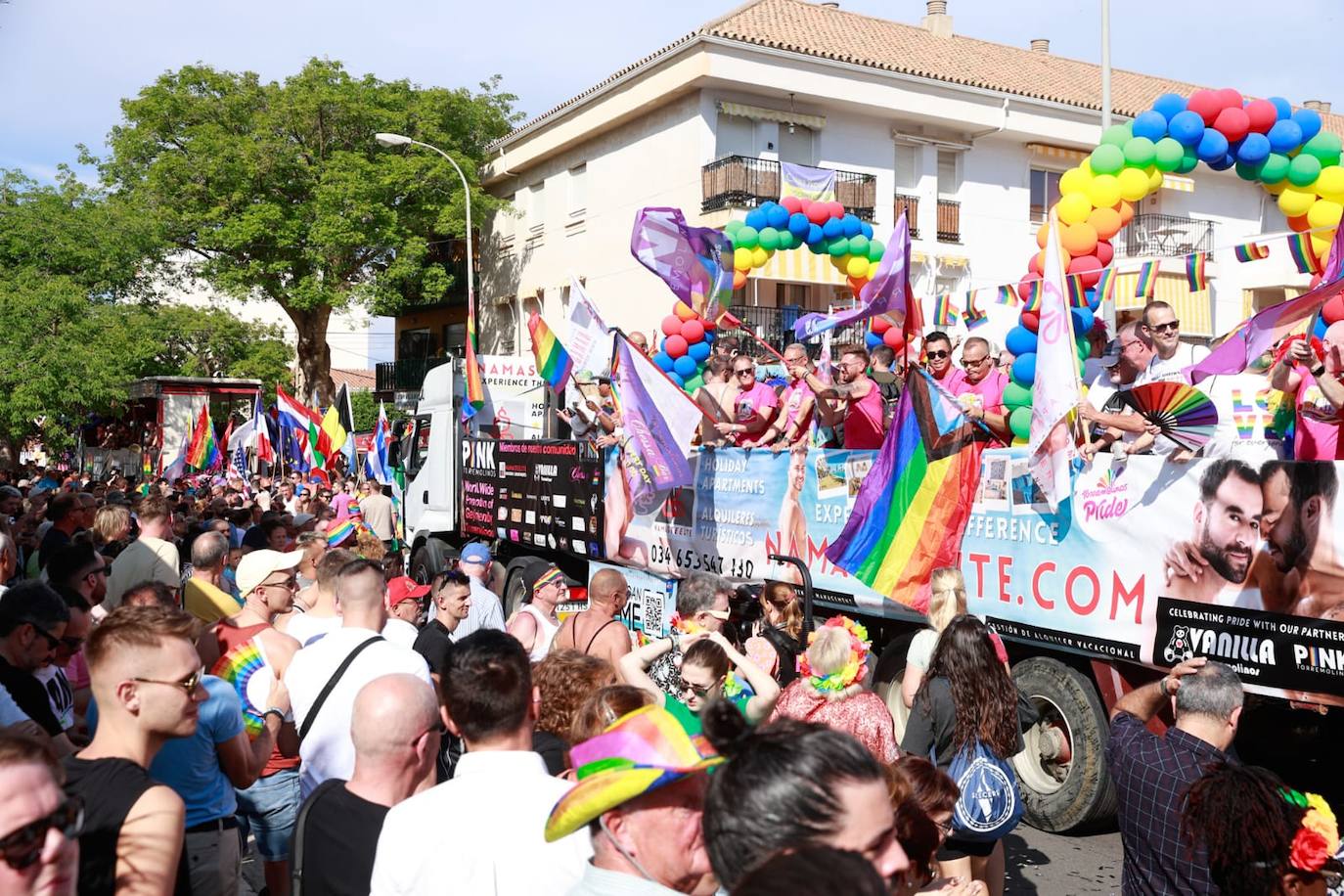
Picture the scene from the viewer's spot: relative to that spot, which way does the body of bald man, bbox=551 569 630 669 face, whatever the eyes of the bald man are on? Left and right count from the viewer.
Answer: facing away from the viewer and to the right of the viewer

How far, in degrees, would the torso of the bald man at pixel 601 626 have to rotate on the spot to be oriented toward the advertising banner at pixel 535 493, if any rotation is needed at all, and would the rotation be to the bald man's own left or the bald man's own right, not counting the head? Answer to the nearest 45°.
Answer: approximately 45° to the bald man's own left

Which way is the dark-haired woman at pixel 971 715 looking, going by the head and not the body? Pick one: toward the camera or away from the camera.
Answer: away from the camera

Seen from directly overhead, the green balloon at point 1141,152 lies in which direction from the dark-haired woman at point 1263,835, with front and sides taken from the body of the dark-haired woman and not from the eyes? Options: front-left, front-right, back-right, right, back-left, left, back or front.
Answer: front-left

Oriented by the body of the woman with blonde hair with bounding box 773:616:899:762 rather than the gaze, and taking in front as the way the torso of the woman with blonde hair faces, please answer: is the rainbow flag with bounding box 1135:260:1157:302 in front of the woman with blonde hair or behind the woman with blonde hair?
in front

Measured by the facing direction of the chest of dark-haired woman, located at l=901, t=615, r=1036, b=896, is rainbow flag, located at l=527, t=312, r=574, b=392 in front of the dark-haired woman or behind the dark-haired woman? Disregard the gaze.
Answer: in front

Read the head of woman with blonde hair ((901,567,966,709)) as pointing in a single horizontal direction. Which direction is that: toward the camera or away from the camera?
away from the camera

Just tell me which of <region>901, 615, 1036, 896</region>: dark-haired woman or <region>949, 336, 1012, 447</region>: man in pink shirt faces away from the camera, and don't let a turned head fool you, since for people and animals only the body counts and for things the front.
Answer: the dark-haired woman

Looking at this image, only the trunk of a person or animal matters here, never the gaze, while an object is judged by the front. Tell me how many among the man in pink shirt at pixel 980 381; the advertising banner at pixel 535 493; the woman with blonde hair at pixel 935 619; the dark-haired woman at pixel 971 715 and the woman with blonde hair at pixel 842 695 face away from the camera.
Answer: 3

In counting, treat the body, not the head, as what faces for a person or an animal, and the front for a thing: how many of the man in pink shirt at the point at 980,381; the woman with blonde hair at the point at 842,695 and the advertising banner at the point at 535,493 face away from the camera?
1

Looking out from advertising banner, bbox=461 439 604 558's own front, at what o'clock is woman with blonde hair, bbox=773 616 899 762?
The woman with blonde hair is roughly at 10 o'clock from the advertising banner.

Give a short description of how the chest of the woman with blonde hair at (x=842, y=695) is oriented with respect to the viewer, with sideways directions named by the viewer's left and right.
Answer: facing away from the viewer

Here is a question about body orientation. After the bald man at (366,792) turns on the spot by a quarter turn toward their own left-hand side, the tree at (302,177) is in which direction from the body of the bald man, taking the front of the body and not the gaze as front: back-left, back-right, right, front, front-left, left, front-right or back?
front-right

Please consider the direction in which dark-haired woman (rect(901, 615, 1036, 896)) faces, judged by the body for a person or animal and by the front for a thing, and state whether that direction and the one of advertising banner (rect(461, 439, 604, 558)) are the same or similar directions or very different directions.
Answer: very different directions

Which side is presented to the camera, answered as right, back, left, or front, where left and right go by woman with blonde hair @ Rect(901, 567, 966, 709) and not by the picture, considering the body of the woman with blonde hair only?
back

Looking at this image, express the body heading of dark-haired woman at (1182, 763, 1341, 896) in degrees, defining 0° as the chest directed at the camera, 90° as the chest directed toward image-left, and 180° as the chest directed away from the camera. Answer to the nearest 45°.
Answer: approximately 225°

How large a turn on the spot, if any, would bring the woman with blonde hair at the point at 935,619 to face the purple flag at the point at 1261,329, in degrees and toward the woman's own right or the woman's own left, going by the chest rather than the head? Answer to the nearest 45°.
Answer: approximately 45° to the woman's own right

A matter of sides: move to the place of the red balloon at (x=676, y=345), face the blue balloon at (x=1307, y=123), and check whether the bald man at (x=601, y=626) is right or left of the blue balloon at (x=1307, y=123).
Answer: right

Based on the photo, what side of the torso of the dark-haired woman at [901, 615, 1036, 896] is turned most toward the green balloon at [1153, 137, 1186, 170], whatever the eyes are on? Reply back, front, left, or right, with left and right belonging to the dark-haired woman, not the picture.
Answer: front

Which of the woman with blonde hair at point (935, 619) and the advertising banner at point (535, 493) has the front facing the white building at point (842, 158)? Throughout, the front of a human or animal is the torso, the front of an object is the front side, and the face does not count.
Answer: the woman with blonde hair

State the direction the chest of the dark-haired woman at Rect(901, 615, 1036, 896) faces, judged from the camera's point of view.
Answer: away from the camera
